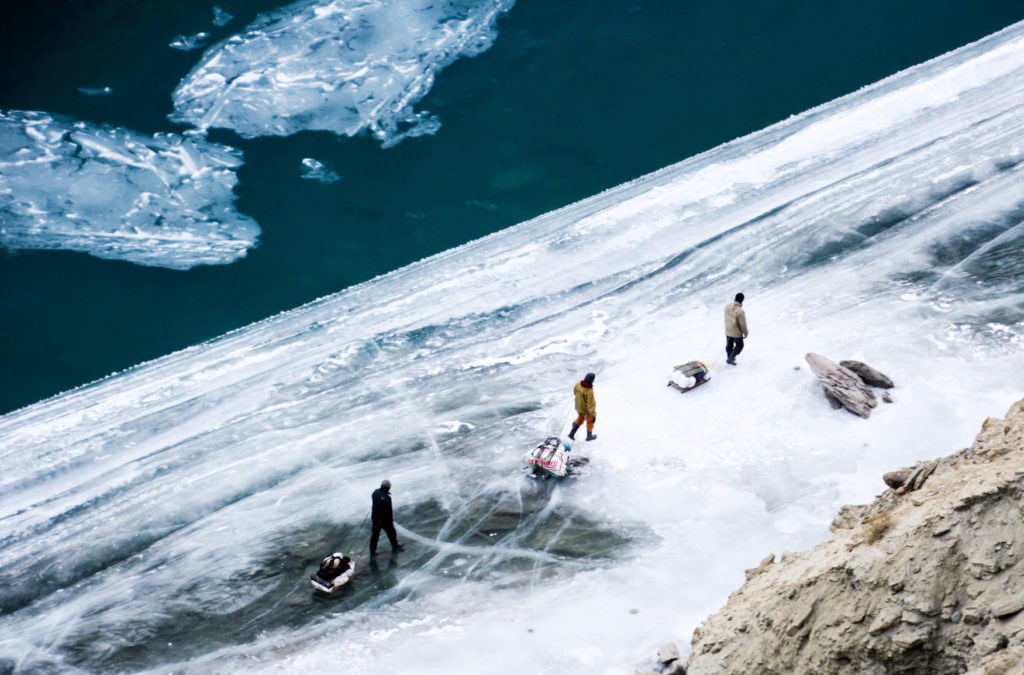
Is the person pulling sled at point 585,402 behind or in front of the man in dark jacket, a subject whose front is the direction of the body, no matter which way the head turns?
in front

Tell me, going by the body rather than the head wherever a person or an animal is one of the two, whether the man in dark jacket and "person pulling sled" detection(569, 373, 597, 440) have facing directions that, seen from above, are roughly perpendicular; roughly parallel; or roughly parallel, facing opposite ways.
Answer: roughly parallel

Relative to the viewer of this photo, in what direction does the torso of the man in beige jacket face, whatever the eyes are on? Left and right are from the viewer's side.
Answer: facing away from the viewer and to the right of the viewer

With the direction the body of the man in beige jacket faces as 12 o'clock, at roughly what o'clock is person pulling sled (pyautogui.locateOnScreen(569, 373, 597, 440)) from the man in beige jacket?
The person pulling sled is roughly at 6 o'clock from the man in beige jacket.

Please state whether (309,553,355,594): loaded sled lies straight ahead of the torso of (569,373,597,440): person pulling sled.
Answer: no

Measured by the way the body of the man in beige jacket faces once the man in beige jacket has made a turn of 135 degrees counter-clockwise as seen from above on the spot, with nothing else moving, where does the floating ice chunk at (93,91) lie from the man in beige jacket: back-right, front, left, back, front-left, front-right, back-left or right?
front-right

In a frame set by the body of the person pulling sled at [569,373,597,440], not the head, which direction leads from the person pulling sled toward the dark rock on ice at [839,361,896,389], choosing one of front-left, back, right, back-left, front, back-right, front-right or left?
front-right

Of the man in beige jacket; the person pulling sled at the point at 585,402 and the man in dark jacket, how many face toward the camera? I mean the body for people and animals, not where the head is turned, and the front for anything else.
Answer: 0

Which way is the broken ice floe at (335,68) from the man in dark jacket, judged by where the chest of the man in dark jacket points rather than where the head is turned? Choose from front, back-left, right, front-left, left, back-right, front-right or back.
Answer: front-left

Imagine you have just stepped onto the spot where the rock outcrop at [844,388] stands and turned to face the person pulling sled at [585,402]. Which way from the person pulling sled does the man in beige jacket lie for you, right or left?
right

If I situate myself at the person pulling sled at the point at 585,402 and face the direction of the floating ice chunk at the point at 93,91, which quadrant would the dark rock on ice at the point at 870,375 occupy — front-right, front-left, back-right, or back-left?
back-right

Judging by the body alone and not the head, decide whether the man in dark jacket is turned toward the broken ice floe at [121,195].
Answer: no

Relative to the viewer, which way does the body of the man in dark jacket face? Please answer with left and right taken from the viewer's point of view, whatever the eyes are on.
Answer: facing away from the viewer and to the right of the viewer

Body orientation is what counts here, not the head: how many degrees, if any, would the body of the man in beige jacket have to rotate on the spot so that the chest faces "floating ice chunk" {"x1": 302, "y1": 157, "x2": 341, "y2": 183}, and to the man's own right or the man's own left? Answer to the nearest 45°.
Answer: approximately 90° to the man's own left

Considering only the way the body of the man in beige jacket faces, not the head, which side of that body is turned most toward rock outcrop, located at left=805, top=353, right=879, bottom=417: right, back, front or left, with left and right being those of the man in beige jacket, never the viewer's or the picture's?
right
